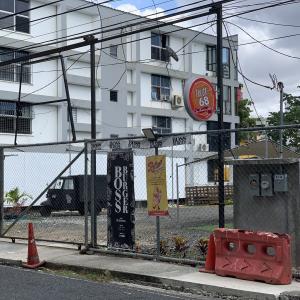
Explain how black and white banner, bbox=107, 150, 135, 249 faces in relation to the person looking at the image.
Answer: facing the viewer

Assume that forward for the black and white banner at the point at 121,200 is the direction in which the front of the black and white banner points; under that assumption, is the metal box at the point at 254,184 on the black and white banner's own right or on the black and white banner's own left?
on the black and white banner's own left

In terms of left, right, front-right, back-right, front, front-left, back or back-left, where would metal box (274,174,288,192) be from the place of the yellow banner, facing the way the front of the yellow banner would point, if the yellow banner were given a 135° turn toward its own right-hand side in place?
back

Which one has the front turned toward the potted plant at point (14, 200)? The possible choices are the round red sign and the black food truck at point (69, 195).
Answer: the black food truck

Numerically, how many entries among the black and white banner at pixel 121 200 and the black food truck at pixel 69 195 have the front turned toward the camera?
1

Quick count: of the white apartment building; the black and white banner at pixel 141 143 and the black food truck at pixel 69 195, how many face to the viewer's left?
1

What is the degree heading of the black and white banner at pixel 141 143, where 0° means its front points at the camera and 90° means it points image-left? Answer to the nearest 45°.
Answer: approximately 0°

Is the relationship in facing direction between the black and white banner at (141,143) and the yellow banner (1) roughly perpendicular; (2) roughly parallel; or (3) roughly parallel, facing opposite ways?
roughly parallel

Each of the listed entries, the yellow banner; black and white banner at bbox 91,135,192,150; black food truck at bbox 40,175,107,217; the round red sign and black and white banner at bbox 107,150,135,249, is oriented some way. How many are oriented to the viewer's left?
1

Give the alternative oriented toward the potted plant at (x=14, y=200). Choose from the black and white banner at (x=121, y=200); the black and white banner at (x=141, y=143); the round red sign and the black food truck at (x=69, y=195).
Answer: the black food truck

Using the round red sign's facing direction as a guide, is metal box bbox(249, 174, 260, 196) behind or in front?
in front

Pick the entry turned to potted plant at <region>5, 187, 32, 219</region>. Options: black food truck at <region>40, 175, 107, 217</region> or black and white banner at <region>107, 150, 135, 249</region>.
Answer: the black food truck

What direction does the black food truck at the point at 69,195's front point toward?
to the viewer's left

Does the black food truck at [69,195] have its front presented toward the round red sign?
no

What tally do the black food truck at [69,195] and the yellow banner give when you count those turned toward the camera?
1

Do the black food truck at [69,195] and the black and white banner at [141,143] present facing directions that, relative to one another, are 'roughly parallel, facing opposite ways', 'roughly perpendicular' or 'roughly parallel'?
roughly perpendicular

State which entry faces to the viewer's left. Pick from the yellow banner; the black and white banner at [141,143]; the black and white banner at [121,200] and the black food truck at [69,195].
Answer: the black food truck

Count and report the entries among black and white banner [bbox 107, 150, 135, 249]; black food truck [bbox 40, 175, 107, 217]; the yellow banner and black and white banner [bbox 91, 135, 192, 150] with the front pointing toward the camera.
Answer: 3

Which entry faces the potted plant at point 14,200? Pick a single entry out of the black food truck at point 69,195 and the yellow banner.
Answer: the black food truck

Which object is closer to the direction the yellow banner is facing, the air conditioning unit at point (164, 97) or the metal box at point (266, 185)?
the metal box

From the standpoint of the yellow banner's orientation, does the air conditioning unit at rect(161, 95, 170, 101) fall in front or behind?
behind

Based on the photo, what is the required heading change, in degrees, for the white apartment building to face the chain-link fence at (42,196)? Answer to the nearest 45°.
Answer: approximately 45° to its right
